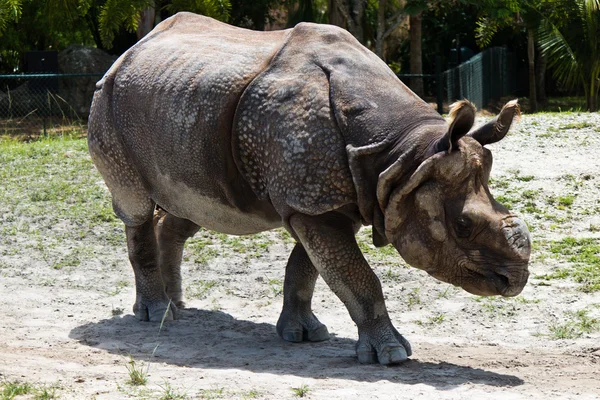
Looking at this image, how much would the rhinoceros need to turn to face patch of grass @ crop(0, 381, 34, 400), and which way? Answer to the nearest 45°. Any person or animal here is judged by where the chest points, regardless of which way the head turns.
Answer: approximately 90° to its right

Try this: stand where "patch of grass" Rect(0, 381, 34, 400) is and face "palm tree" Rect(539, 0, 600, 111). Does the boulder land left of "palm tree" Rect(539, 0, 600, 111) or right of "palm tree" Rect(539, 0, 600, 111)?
left

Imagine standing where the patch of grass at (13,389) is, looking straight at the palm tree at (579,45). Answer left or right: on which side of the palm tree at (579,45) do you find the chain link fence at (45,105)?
left

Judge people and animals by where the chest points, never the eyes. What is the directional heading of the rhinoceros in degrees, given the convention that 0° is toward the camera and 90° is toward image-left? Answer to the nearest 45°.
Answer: approximately 315°

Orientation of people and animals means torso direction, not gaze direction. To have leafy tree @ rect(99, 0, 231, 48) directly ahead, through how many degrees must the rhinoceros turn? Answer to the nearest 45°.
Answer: approximately 135° to its left
